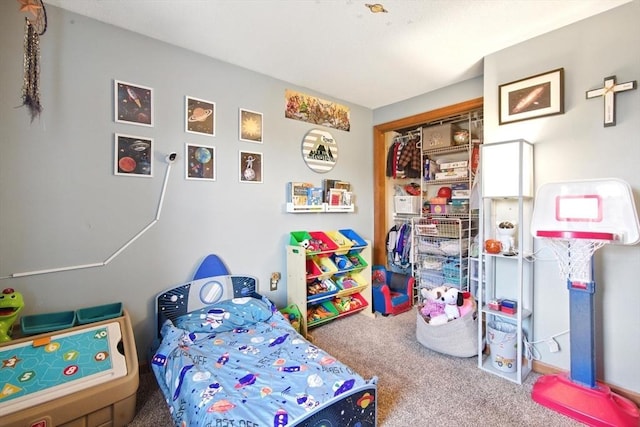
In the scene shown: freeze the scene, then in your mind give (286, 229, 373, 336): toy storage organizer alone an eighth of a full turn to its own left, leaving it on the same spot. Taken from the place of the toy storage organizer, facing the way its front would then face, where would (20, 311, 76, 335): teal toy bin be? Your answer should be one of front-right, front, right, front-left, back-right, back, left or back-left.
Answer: back-right

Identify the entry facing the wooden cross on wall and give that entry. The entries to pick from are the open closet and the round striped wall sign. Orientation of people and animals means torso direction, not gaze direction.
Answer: the round striped wall sign

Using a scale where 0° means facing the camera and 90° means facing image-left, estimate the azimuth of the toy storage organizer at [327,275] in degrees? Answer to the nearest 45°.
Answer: approximately 315°

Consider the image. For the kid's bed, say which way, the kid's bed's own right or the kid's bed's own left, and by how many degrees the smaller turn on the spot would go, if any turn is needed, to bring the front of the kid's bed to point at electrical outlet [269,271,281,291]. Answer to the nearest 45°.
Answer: approximately 135° to the kid's bed's own left

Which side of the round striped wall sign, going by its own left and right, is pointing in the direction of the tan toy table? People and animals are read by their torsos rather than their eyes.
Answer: right

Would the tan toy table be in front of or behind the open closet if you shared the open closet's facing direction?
in front

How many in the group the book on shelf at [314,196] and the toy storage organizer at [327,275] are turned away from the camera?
0

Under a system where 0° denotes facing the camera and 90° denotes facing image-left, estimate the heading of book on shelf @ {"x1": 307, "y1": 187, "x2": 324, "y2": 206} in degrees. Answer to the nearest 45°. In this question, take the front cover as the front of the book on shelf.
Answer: approximately 315°

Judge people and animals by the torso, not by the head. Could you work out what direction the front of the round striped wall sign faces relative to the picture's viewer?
facing the viewer and to the right of the viewer

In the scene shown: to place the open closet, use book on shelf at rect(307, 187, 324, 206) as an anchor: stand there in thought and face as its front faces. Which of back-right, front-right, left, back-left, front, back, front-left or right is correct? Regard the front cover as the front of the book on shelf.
left
